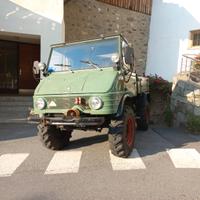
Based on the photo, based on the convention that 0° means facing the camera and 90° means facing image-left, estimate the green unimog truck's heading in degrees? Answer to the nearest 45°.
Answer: approximately 45°

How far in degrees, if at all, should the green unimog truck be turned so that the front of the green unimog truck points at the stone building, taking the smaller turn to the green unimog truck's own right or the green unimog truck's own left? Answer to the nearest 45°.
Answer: approximately 135° to the green unimog truck's own right

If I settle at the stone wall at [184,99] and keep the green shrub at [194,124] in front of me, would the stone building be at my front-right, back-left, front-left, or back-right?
back-right

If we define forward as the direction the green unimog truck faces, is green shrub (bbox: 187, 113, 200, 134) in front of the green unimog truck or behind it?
behind

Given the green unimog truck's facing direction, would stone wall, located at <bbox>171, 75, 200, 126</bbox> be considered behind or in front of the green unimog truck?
behind
